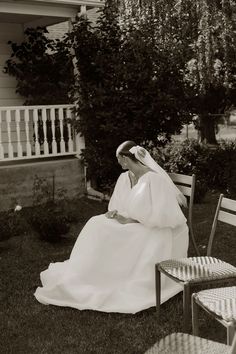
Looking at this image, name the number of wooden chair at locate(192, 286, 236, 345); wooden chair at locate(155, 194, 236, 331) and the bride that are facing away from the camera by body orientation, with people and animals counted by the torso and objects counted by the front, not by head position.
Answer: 0

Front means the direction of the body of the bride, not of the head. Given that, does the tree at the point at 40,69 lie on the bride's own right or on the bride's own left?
on the bride's own right

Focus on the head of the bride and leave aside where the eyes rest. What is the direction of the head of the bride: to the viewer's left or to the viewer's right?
to the viewer's left

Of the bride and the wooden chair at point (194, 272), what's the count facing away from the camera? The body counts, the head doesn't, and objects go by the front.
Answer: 0

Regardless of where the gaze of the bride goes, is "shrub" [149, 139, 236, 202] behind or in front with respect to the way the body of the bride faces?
behind

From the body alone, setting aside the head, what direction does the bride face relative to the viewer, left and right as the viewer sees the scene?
facing the viewer and to the left of the viewer

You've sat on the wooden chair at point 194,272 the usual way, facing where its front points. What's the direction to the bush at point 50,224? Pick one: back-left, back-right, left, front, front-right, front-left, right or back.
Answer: right
